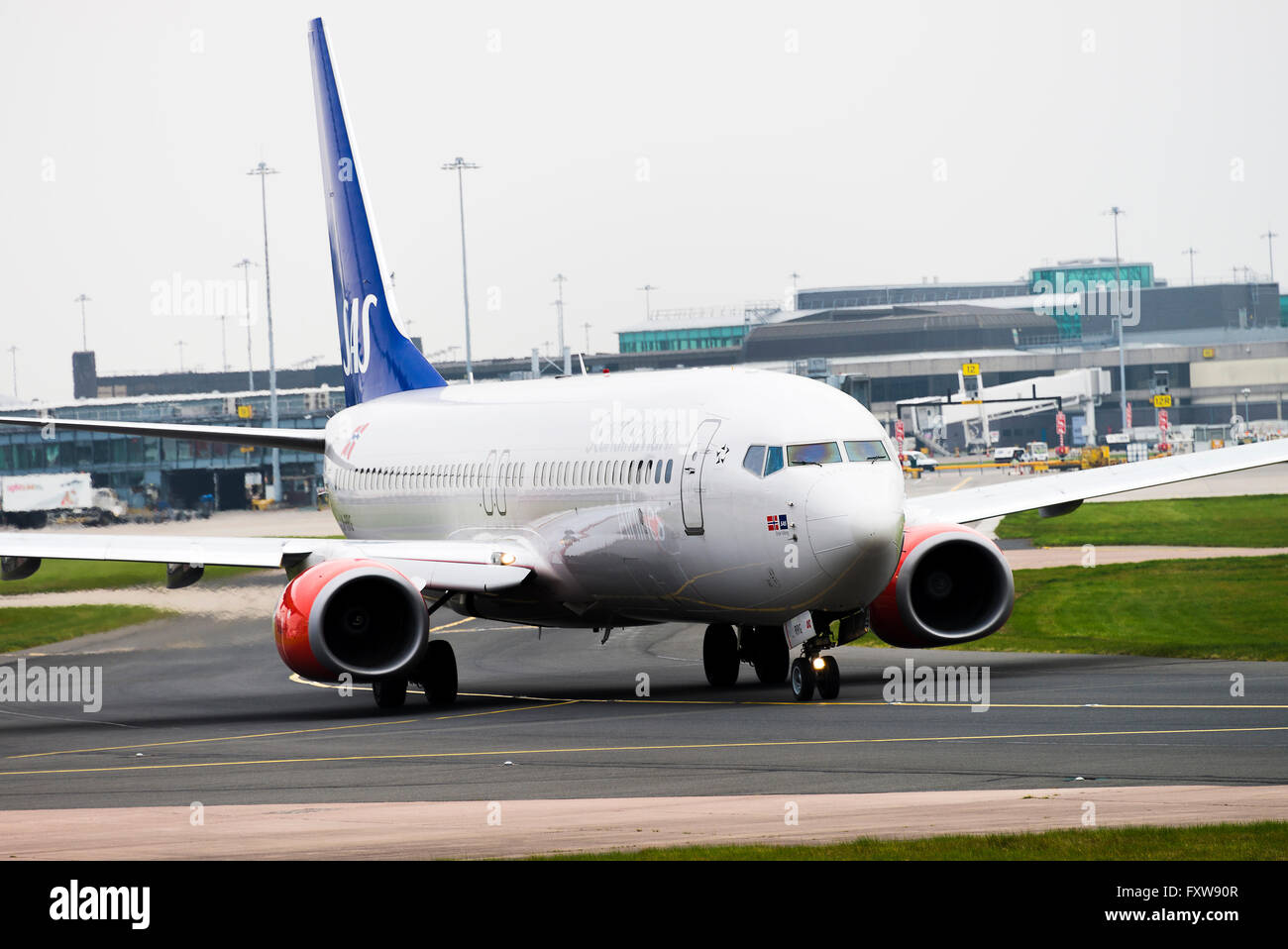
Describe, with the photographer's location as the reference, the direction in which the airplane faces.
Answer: facing the viewer and to the right of the viewer
